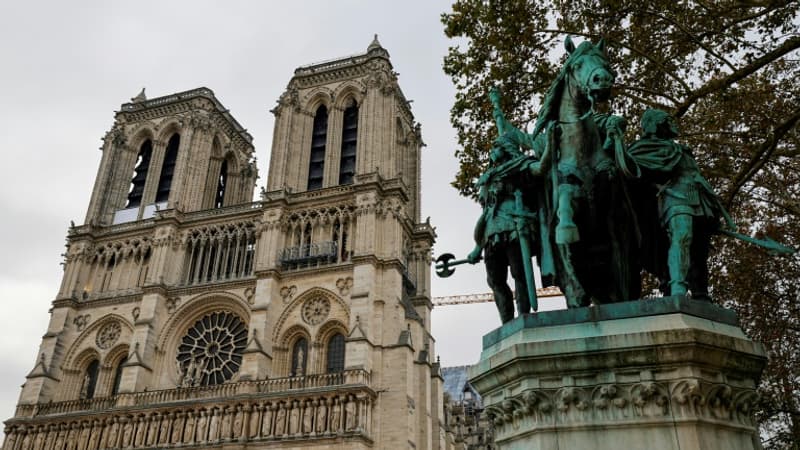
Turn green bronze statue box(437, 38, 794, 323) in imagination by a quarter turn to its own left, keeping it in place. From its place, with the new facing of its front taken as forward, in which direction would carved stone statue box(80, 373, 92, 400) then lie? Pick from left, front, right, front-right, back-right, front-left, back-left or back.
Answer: back-left

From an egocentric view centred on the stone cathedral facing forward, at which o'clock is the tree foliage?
The tree foliage is roughly at 10 o'clock from the stone cathedral.

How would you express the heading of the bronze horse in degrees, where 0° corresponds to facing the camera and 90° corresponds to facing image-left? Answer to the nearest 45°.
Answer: approximately 0°

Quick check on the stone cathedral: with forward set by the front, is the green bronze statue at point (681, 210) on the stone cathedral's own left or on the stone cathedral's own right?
on the stone cathedral's own left

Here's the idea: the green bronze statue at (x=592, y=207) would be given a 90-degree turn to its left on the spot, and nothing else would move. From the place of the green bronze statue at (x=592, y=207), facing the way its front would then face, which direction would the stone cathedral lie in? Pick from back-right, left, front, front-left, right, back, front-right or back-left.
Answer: back-left

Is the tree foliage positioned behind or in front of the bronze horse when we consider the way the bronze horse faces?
behind

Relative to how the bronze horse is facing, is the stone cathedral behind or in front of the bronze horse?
behind

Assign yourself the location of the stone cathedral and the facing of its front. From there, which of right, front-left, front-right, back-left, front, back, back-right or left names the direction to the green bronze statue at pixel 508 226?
front-left

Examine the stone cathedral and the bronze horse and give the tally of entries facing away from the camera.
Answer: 0

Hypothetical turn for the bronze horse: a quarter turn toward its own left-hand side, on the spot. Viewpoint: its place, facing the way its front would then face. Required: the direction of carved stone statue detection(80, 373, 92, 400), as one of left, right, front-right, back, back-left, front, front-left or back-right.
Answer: back-left
